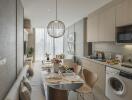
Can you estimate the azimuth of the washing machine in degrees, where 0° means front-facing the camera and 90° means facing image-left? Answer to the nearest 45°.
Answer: approximately 45°

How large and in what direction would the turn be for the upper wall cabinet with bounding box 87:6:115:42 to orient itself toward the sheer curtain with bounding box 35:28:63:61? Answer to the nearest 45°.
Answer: approximately 90° to its right

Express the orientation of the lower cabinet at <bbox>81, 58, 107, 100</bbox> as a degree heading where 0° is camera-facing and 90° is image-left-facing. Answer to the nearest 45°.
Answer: approximately 45°

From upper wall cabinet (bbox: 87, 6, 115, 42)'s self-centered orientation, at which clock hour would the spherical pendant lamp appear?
The spherical pendant lamp is roughly at 12 o'clock from the upper wall cabinet.

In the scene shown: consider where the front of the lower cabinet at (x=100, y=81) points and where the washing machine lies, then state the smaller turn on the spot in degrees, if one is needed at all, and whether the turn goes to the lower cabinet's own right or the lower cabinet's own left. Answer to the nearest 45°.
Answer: approximately 90° to the lower cabinet's own left

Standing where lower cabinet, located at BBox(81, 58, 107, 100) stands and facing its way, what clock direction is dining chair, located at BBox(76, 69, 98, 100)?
The dining chair is roughly at 11 o'clock from the lower cabinet.
